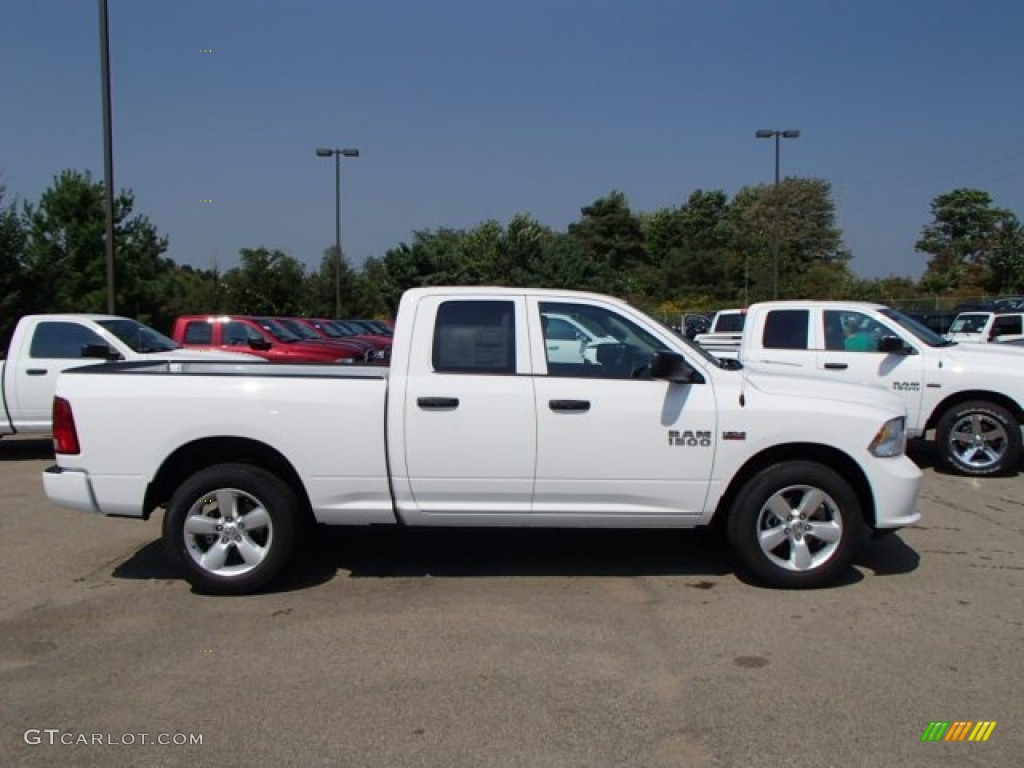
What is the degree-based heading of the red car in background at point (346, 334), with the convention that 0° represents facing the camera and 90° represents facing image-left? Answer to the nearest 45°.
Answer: approximately 315°

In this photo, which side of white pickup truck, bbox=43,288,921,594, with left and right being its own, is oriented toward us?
right

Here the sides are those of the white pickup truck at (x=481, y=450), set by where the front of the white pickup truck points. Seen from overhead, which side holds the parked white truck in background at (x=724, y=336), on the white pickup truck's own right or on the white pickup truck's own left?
on the white pickup truck's own left

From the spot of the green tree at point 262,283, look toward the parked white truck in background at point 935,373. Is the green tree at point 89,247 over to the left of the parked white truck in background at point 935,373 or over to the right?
right

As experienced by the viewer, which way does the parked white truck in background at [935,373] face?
facing to the right of the viewer

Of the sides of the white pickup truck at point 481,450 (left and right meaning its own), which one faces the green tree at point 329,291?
left

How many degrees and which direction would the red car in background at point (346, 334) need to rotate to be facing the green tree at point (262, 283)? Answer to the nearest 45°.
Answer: approximately 135° to its left

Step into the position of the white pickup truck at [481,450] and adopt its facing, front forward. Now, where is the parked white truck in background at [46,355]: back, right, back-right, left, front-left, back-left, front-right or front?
back-left

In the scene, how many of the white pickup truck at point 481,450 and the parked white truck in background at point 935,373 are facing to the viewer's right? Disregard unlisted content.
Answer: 2
